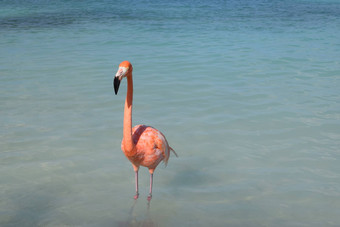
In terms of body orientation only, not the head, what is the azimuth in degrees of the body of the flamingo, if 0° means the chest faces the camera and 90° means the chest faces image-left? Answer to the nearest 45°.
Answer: approximately 45°
